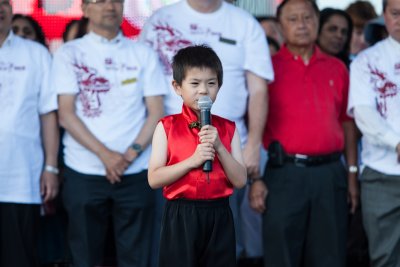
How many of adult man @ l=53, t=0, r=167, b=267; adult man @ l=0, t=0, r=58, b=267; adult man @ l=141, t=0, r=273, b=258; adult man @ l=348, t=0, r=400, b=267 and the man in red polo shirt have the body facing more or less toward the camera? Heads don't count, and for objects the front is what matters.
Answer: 5

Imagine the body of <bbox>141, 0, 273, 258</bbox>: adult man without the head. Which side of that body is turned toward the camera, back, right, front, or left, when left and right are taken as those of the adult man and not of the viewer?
front

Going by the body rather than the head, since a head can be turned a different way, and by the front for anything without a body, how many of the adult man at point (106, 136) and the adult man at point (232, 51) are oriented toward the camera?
2

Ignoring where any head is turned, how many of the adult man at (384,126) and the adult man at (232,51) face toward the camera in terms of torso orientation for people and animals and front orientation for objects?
2

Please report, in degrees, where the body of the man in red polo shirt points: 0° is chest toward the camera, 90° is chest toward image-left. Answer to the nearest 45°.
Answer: approximately 0°

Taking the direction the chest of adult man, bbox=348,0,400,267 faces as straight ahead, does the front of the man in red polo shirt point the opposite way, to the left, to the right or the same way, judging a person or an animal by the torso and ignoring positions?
the same way

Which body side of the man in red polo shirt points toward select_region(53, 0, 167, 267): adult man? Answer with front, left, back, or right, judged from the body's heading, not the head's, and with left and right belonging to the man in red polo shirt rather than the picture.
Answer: right

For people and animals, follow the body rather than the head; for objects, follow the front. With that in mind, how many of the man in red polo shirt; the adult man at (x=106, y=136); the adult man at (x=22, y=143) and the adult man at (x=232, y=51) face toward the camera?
4

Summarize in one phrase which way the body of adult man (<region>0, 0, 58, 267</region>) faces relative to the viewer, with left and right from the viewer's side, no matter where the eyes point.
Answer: facing the viewer

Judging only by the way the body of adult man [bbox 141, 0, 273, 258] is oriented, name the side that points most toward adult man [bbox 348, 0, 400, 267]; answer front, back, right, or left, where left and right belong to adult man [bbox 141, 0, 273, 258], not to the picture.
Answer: left

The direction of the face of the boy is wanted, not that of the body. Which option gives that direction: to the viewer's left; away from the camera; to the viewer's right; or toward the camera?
toward the camera

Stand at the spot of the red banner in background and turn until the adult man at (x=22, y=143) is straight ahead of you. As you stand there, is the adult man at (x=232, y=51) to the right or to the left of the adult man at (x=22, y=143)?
left

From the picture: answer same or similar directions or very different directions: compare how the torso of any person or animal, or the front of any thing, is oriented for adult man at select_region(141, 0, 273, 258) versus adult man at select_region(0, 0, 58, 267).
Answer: same or similar directions

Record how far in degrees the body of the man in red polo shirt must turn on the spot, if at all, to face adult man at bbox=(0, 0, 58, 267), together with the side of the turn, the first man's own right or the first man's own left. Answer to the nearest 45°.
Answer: approximately 90° to the first man's own right

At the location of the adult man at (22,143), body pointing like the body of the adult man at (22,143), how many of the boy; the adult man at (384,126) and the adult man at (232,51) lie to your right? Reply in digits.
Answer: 0

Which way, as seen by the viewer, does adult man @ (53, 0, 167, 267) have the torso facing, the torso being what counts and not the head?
toward the camera

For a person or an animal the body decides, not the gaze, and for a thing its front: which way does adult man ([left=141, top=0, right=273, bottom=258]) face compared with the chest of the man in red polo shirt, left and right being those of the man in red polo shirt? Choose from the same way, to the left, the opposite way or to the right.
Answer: the same way
